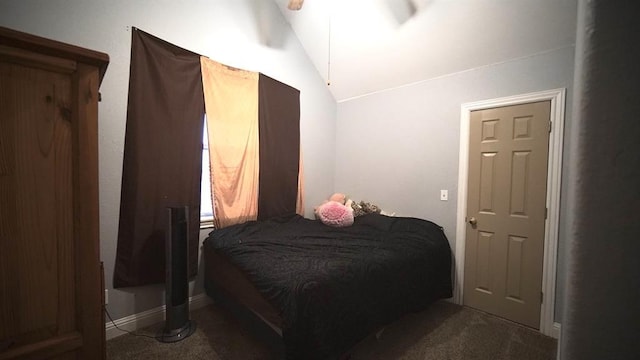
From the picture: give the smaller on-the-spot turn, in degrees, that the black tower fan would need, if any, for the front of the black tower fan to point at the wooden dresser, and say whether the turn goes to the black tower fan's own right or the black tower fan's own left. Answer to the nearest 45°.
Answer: approximately 45° to the black tower fan's own right

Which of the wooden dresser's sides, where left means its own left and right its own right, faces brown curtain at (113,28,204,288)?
left

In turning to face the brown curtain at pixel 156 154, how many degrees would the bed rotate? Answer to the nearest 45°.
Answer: approximately 45° to its right

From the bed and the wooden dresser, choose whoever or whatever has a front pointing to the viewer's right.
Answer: the wooden dresser

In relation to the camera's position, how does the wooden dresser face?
facing to the right of the viewer

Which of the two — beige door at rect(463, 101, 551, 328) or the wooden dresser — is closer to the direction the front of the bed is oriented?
the wooden dresser

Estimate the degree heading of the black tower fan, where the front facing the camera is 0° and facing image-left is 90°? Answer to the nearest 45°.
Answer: approximately 315°
